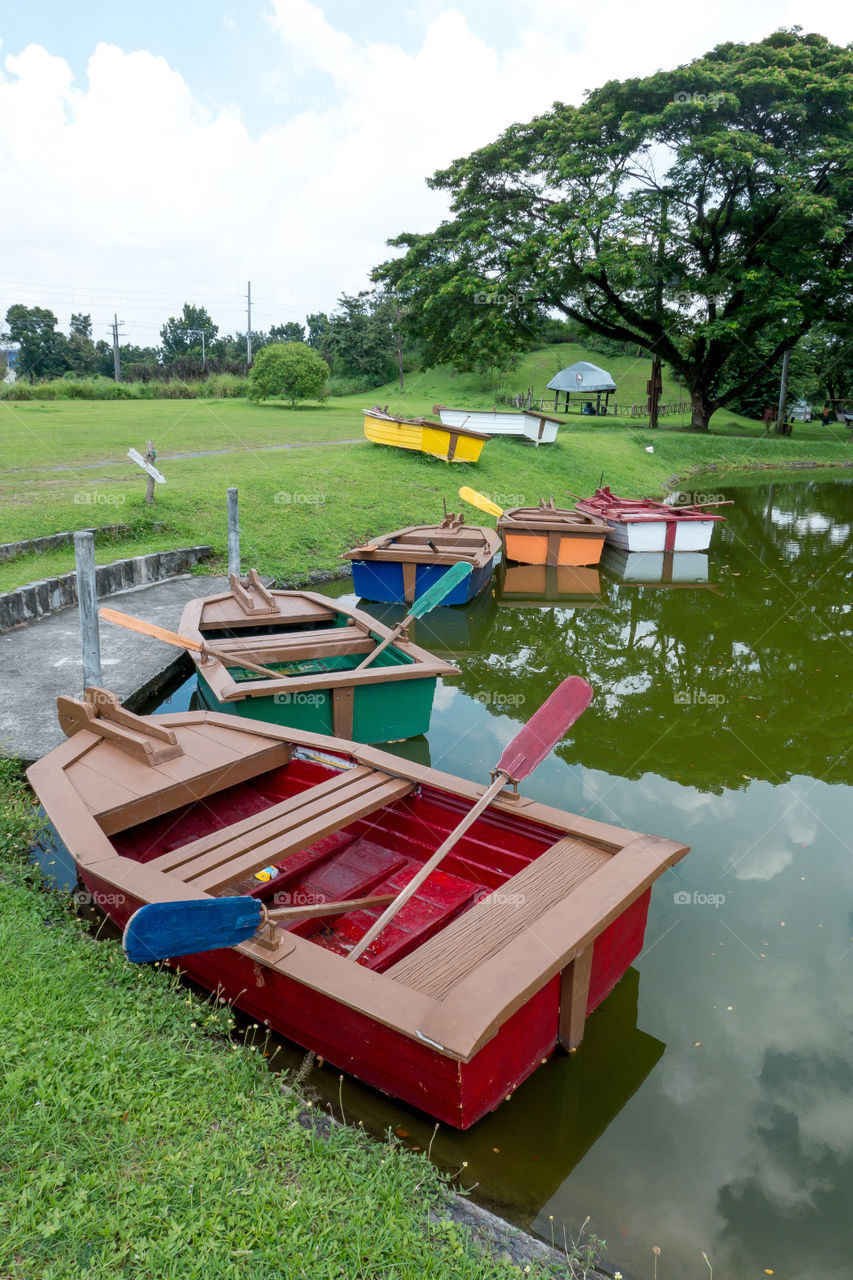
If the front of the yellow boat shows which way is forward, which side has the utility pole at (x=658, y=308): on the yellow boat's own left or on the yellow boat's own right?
on the yellow boat's own right

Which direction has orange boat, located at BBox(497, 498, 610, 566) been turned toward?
away from the camera

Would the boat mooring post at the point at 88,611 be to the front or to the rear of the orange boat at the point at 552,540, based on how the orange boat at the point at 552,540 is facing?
to the rear

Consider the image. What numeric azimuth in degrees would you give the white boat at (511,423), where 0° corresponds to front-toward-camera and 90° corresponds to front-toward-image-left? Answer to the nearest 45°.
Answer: approximately 135°

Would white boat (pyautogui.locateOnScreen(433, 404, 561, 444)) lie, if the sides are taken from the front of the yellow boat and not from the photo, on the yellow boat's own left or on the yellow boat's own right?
on the yellow boat's own right

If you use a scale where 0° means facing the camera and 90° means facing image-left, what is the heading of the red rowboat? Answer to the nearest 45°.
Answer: approximately 135°

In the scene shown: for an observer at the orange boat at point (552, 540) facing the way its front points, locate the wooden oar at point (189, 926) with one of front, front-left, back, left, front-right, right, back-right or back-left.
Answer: back

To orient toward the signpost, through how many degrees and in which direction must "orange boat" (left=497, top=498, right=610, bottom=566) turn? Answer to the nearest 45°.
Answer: approximately 135° to its left

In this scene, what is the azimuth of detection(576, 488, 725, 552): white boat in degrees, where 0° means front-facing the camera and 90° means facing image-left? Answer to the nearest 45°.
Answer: approximately 135°
